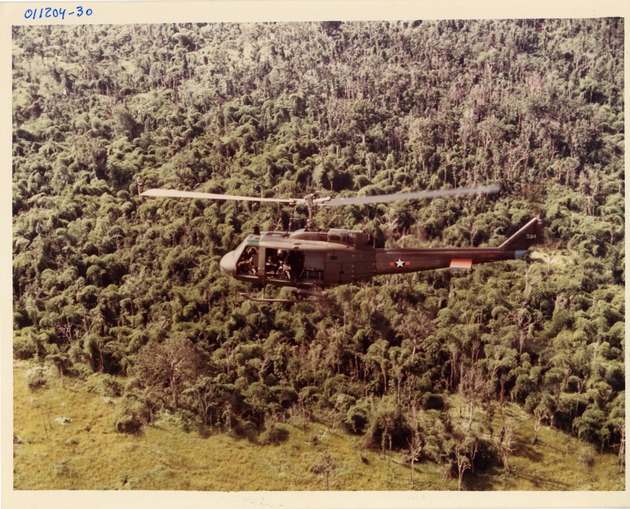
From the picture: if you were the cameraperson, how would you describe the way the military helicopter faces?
facing to the left of the viewer

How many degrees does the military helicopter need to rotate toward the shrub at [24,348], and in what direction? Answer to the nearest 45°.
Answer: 0° — it already faces it
